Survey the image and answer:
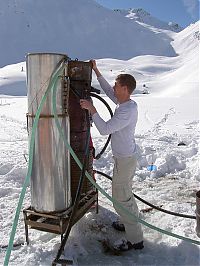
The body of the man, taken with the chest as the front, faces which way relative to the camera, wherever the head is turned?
to the viewer's left

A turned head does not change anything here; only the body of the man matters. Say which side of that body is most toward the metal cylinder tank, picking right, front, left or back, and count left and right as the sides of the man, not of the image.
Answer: front
